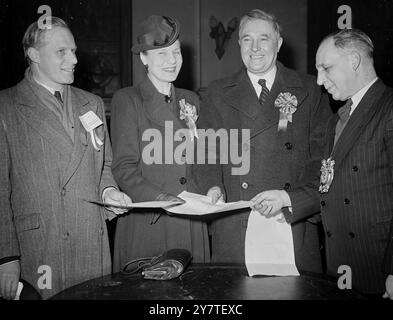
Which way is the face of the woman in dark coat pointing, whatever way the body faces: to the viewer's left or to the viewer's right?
to the viewer's right

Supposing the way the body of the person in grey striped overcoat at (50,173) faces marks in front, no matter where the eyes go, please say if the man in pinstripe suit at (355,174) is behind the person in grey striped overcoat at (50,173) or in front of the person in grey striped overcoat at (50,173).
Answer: in front

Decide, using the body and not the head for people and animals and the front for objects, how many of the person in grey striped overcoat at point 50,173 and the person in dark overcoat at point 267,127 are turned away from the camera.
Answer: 0

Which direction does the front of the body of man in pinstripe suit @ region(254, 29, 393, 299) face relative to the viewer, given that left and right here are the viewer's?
facing the viewer and to the left of the viewer

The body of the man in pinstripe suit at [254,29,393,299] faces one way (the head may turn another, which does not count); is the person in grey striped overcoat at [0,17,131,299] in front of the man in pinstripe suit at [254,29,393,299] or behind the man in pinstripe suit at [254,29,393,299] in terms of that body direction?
in front

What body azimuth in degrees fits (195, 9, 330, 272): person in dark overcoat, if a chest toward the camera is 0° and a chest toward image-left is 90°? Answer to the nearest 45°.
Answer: approximately 0°

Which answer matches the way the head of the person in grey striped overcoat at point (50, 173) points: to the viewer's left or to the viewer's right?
to the viewer's right

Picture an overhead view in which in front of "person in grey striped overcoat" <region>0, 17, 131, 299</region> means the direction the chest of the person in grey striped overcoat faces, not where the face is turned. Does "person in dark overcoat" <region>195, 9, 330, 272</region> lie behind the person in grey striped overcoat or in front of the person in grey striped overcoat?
in front

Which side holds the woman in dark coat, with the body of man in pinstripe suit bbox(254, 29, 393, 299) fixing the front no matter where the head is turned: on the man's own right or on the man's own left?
on the man's own right

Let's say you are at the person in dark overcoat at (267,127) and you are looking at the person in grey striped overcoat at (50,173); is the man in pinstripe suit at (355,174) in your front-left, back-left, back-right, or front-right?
back-left

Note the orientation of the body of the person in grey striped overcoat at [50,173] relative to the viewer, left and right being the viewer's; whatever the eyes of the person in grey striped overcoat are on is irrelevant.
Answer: facing the viewer and to the right of the viewer
